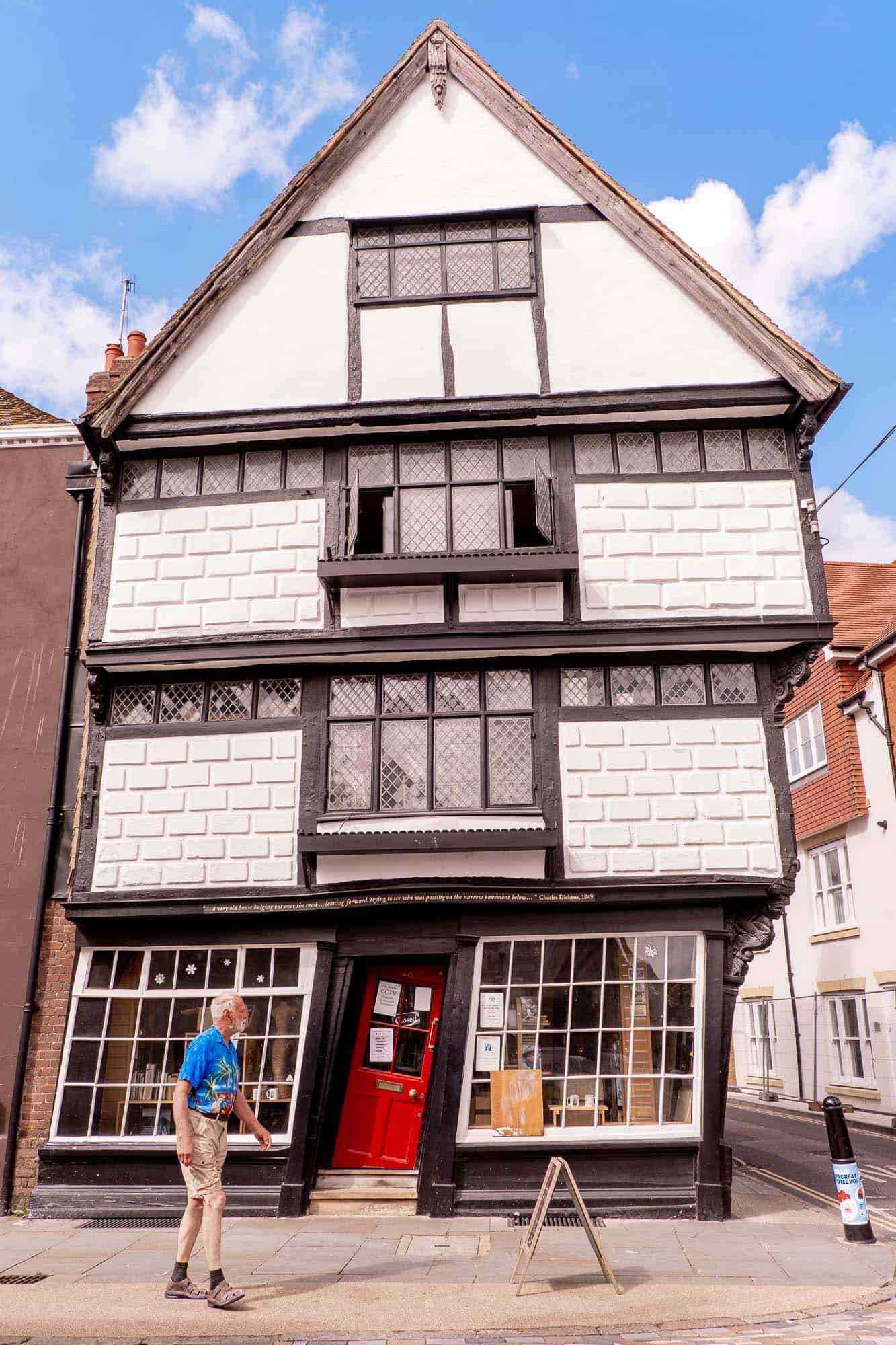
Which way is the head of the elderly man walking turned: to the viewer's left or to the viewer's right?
to the viewer's right

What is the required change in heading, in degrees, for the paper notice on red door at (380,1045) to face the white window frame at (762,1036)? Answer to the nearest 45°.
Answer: approximately 135° to its left

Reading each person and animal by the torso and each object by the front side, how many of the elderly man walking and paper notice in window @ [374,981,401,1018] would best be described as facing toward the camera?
1

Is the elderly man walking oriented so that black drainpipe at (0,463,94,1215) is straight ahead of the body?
no

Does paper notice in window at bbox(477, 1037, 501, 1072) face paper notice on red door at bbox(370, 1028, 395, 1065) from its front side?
no

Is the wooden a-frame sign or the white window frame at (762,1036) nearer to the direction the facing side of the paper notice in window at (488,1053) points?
the wooden a-frame sign

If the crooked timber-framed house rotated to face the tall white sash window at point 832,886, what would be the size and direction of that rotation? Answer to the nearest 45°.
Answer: approximately 135° to its left

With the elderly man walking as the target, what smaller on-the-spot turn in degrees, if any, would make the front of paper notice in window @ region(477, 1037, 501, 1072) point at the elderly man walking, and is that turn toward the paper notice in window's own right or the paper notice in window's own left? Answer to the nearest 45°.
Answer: approximately 45° to the paper notice in window's own right

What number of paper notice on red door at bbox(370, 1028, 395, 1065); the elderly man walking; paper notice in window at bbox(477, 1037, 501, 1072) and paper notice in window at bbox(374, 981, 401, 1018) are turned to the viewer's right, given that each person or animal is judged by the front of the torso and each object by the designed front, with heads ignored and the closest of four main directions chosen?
1

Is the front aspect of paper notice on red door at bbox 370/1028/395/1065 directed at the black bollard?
no

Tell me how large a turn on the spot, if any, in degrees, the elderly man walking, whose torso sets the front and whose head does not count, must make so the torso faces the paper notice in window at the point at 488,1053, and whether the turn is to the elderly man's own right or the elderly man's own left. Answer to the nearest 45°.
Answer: approximately 45° to the elderly man's own left

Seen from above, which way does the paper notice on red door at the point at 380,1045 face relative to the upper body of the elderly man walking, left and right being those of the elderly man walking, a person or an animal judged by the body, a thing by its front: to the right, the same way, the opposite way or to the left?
to the right

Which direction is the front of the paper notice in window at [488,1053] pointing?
toward the camera

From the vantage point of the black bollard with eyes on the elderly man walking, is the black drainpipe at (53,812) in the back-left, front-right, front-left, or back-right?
front-right

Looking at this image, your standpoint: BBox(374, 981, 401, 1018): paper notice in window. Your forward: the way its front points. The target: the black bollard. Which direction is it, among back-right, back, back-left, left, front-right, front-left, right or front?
front-left

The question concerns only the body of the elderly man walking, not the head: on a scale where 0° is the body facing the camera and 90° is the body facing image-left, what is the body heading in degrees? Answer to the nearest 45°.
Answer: approximately 270°

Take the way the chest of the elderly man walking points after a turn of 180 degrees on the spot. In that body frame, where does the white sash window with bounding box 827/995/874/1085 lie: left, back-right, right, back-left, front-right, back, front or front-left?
back-right

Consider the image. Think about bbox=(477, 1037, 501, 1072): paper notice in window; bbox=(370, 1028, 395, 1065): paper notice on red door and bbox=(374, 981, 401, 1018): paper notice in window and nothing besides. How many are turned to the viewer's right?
0

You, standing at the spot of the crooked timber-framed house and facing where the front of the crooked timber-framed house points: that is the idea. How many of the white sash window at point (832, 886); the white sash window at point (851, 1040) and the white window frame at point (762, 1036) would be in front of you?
0

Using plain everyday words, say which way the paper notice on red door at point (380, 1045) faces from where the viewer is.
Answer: facing the viewer

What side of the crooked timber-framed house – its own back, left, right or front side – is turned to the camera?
front

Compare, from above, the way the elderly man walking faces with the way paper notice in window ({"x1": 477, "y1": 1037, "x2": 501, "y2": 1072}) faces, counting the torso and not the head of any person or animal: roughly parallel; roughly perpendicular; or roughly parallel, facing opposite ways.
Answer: roughly perpendicular
